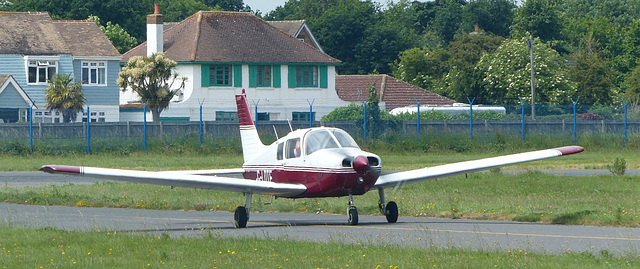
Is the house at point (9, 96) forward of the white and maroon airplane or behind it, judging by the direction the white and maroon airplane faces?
behind

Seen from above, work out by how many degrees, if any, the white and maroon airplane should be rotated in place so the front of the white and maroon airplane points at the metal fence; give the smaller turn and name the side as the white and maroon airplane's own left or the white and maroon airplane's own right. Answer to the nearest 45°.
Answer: approximately 135° to the white and maroon airplane's own left
